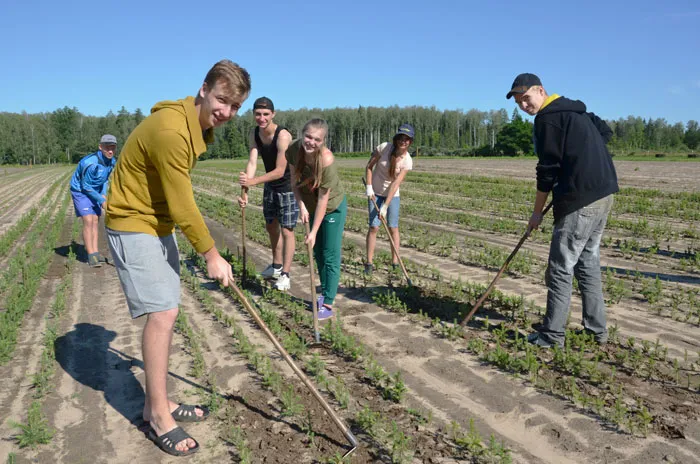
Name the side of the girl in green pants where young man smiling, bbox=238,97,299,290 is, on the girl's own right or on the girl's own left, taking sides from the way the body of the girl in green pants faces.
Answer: on the girl's own right

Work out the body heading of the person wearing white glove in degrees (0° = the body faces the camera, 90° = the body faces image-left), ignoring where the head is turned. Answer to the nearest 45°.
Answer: approximately 0°

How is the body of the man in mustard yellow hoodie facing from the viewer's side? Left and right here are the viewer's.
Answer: facing to the right of the viewer

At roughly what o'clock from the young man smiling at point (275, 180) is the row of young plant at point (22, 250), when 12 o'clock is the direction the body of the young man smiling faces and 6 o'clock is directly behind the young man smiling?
The row of young plant is roughly at 3 o'clock from the young man smiling.

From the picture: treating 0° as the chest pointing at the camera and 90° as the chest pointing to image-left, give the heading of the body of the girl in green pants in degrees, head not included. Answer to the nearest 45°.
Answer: approximately 45°

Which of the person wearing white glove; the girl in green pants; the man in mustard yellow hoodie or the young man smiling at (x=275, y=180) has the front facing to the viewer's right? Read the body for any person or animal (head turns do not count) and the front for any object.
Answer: the man in mustard yellow hoodie

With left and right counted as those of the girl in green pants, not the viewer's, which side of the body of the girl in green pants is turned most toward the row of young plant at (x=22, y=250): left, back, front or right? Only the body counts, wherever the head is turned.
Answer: right
